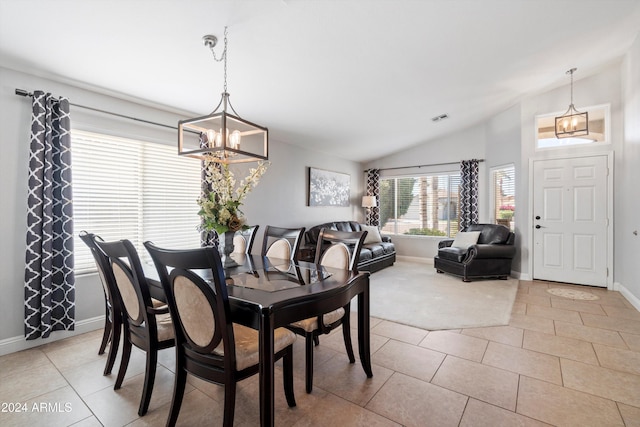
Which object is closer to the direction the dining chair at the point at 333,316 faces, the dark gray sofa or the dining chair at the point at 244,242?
the dining chair

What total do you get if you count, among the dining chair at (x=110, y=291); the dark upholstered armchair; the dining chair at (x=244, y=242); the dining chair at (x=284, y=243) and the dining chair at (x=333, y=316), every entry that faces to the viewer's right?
1

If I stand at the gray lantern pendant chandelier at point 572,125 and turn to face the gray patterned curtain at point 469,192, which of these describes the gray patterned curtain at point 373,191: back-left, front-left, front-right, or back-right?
front-left

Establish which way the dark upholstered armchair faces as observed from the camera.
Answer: facing the viewer and to the left of the viewer

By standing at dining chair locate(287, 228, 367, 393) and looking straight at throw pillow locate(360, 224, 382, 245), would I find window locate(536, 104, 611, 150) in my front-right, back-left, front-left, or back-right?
front-right

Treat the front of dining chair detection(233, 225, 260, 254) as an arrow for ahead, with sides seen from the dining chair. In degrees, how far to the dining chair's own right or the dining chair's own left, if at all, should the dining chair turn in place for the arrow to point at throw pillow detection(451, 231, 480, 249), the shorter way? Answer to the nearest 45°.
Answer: approximately 135° to the dining chair's own left

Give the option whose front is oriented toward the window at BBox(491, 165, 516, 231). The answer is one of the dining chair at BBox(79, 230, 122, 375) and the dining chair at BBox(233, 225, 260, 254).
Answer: the dining chair at BBox(79, 230, 122, 375)

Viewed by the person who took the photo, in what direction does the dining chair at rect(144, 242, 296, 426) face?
facing away from the viewer and to the right of the viewer

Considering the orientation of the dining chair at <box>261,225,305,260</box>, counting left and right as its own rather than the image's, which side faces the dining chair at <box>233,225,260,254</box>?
right

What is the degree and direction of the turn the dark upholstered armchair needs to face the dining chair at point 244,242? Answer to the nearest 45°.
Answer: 0° — it already faces it

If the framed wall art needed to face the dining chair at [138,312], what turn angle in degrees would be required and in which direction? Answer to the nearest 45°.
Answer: approximately 45° to its right

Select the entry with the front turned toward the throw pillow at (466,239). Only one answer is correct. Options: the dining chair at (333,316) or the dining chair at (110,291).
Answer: the dining chair at (110,291)

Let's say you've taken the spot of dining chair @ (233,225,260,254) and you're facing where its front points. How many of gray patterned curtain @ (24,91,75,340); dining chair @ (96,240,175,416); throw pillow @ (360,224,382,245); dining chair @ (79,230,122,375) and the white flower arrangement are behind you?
1

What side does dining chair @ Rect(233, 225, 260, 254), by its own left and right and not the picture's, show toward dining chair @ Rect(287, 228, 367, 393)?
left

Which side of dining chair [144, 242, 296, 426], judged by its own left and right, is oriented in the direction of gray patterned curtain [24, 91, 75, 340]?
left
